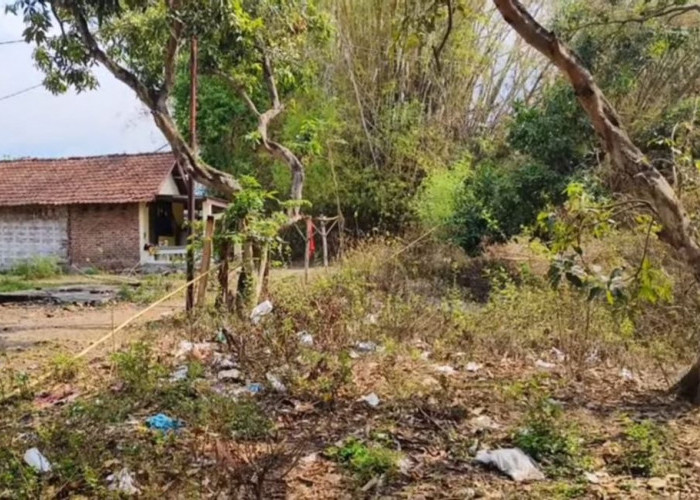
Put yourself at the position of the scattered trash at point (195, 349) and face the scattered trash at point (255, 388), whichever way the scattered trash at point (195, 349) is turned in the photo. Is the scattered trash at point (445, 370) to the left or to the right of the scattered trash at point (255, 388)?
left

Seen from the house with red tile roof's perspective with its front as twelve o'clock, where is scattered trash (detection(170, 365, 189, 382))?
The scattered trash is roughly at 3 o'clock from the house with red tile roof.

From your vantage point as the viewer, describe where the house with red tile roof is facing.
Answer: facing to the right of the viewer

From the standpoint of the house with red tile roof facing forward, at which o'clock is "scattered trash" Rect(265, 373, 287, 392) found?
The scattered trash is roughly at 3 o'clock from the house with red tile roof.

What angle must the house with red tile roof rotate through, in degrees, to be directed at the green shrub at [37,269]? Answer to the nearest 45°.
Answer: approximately 135° to its right

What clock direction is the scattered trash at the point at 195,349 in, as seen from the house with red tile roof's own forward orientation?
The scattered trash is roughly at 3 o'clock from the house with red tile roof.

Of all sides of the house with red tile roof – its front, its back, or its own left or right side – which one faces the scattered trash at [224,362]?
right
